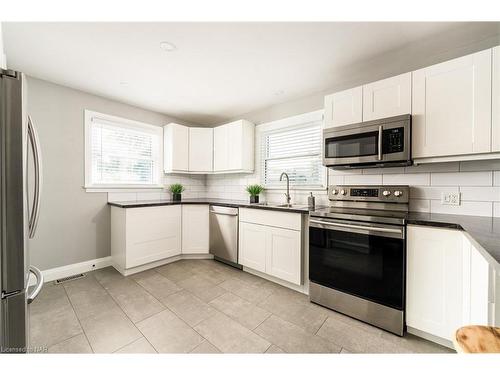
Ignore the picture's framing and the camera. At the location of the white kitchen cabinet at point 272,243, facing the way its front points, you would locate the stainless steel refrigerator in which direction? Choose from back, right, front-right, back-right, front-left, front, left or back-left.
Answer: front

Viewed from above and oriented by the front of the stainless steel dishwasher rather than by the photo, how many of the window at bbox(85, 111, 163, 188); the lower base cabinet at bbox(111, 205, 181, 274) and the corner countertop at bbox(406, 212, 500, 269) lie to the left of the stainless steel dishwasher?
1

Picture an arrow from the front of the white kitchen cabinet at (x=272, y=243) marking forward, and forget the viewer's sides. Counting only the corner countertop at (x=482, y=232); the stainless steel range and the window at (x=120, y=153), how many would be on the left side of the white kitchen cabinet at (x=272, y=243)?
2

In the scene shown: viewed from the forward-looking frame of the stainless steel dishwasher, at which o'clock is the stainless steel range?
The stainless steel range is roughly at 9 o'clock from the stainless steel dishwasher.

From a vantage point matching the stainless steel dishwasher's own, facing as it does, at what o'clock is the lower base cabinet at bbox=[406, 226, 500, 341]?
The lower base cabinet is roughly at 9 o'clock from the stainless steel dishwasher.

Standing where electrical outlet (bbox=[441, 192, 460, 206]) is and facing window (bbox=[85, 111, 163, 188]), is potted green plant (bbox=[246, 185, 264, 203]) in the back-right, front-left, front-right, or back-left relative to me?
front-right

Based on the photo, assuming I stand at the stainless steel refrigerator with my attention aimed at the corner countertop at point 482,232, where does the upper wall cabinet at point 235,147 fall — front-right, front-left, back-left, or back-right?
front-left

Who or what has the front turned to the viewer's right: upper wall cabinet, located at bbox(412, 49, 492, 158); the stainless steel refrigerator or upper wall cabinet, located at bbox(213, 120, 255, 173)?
the stainless steel refrigerator

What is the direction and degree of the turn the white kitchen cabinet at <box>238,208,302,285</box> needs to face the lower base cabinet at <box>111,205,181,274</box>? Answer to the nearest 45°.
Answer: approximately 45° to its right

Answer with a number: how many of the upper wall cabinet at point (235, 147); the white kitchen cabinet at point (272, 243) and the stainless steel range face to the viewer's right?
0

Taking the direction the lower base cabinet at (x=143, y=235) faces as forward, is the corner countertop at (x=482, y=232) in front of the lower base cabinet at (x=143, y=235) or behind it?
in front

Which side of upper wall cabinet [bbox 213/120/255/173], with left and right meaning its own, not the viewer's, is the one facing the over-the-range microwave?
left

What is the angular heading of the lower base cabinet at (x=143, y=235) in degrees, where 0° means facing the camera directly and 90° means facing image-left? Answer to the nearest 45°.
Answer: approximately 315°

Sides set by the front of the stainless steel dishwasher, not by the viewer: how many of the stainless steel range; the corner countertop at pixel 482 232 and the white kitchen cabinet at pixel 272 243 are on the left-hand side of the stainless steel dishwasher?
3

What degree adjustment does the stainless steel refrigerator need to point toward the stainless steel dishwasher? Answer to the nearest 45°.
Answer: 0° — it already faces it

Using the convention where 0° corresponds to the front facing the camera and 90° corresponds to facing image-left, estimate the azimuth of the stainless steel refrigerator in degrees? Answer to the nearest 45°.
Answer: approximately 270°
